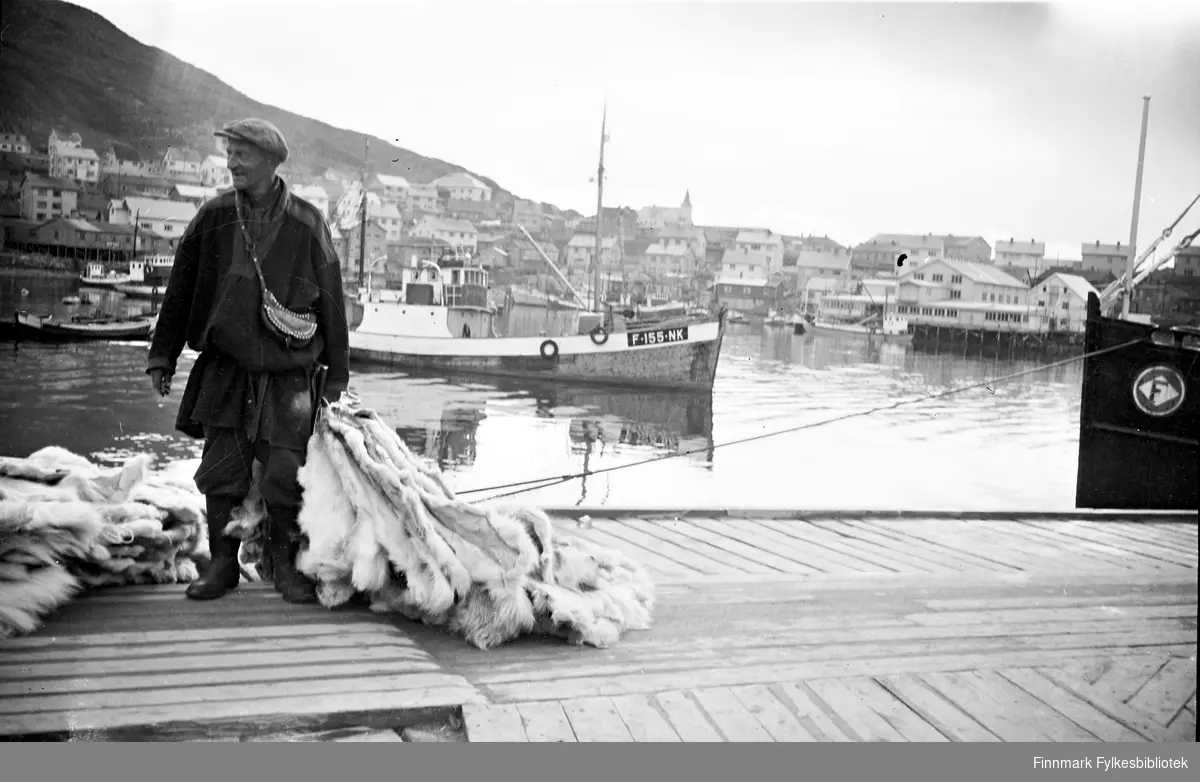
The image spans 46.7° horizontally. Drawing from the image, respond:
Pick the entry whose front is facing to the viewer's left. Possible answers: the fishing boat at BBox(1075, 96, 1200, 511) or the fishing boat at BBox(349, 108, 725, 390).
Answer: the fishing boat at BBox(1075, 96, 1200, 511)

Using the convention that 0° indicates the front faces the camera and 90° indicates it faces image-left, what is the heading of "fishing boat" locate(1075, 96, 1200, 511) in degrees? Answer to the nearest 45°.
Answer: approximately 90°

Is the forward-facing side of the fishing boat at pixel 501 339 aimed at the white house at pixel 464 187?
no

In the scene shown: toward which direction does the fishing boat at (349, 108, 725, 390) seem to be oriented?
to the viewer's right

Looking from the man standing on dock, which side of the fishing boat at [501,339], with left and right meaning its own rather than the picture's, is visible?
right

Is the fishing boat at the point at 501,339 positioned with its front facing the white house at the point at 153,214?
no
